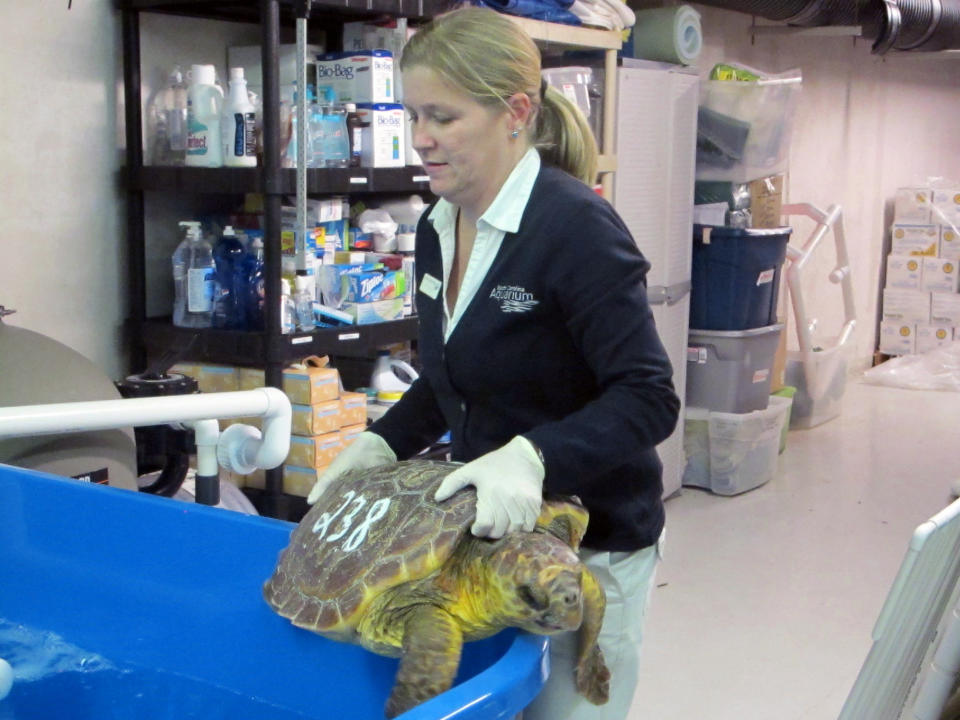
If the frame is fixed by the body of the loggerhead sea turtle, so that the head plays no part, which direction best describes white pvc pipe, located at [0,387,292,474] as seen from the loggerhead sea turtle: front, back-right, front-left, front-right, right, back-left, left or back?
back

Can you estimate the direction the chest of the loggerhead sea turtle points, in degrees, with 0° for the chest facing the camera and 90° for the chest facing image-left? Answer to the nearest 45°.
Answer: approximately 315°

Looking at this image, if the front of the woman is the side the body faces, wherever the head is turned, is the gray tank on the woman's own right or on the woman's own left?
on the woman's own right

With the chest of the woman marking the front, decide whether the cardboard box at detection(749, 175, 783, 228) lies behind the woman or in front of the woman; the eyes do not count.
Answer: behind

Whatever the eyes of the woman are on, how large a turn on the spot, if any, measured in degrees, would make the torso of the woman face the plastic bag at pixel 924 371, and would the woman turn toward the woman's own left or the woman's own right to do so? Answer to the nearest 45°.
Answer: approximately 180°

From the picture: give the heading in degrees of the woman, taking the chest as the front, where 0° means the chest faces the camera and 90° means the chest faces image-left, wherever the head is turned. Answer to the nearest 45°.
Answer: approximately 45°

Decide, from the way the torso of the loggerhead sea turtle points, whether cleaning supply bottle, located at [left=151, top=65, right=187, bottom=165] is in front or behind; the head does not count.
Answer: behind
